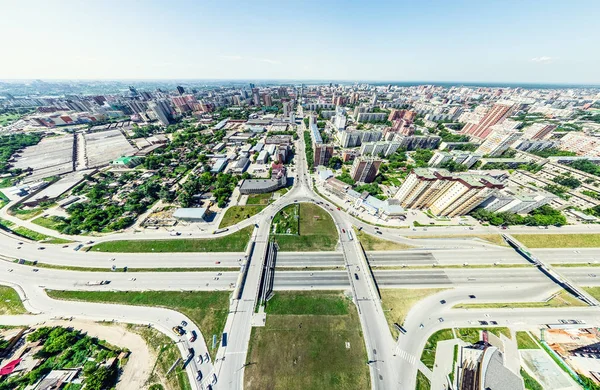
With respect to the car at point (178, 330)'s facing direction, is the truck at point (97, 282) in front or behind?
behind

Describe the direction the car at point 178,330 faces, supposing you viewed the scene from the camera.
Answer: facing the viewer and to the right of the viewer

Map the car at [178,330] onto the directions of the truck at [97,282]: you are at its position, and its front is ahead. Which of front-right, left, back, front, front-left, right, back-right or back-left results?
right

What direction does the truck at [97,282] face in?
to the viewer's right

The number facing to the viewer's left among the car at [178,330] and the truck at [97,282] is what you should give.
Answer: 0
